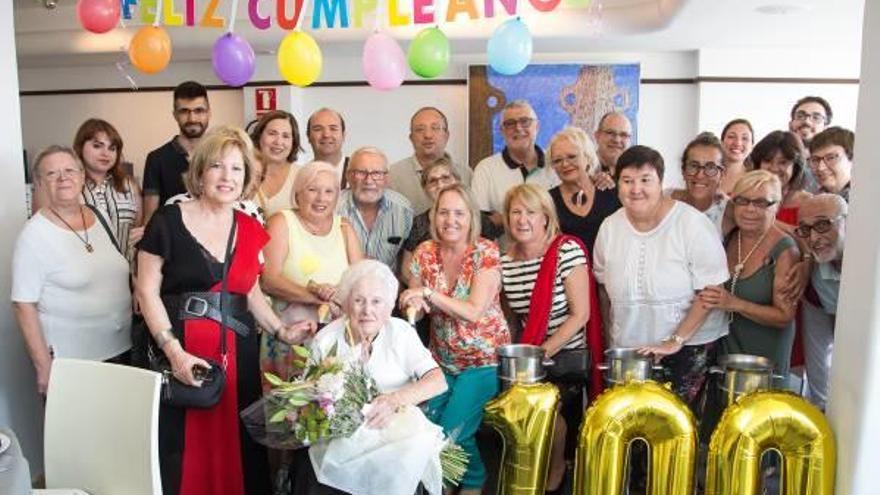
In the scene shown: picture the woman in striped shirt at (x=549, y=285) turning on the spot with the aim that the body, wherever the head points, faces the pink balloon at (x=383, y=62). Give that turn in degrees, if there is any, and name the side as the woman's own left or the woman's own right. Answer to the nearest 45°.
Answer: approximately 90° to the woman's own right

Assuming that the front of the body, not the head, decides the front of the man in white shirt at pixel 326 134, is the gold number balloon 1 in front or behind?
in front

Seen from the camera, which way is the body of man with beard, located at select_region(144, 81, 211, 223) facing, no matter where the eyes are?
toward the camera

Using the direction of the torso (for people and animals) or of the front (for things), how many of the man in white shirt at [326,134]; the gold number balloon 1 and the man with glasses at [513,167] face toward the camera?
3

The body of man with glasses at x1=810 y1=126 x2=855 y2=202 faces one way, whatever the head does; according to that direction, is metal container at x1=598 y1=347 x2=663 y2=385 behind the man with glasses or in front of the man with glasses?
in front

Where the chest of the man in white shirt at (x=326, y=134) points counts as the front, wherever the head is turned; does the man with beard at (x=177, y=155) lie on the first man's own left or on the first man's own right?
on the first man's own right

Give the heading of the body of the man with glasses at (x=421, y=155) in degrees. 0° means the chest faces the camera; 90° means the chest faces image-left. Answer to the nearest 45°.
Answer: approximately 0°

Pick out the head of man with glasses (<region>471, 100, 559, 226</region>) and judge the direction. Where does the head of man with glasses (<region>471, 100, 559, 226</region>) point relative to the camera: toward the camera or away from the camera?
toward the camera

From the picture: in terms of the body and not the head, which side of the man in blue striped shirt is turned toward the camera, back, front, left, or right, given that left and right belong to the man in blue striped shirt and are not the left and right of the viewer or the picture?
front

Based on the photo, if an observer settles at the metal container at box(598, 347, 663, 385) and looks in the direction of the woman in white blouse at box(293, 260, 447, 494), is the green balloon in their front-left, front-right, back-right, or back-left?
front-right

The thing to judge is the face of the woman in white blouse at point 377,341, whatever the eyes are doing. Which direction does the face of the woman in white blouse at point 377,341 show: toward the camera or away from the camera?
toward the camera

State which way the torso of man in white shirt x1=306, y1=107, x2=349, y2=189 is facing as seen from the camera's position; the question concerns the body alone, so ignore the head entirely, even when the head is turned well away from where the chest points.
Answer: toward the camera

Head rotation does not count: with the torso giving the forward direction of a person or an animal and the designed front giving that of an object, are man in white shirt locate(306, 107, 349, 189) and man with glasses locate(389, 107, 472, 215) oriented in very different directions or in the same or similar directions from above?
same or similar directions
